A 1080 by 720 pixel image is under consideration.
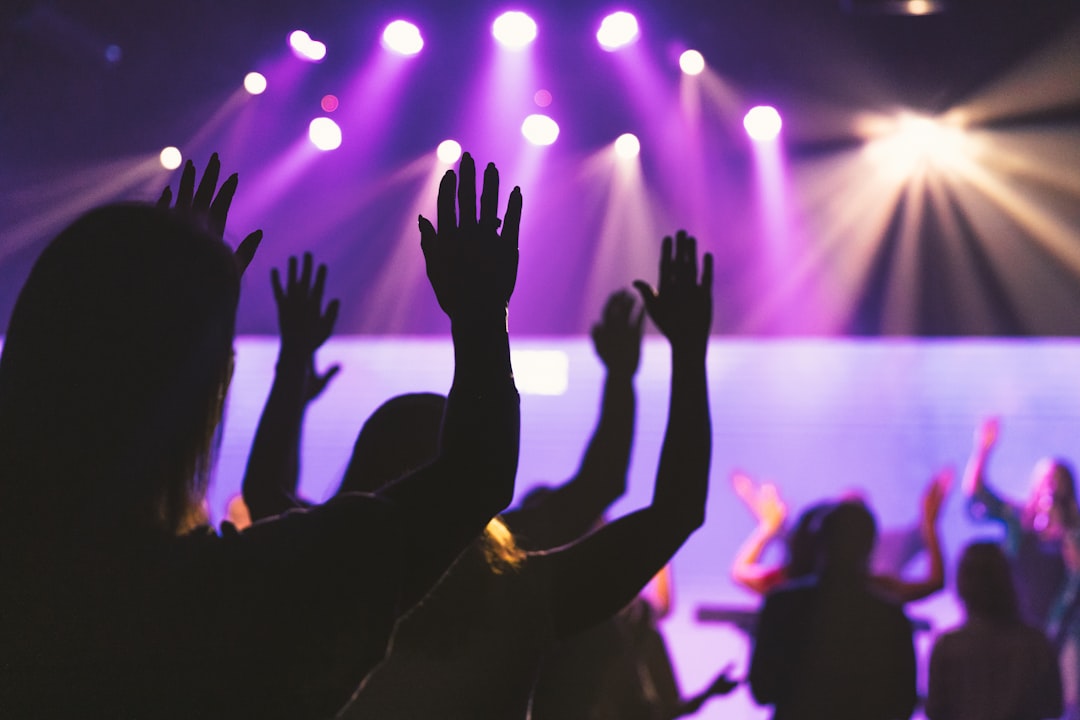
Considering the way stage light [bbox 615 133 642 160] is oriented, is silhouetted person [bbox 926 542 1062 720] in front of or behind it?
in front

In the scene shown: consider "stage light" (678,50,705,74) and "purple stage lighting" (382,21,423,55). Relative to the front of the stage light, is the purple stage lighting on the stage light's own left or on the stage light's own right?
on the stage light's own right

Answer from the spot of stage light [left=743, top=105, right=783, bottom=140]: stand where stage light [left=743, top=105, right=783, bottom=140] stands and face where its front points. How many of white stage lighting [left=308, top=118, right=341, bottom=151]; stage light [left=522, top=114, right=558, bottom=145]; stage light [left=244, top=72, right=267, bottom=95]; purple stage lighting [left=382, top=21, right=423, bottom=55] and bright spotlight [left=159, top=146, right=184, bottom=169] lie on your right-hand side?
5

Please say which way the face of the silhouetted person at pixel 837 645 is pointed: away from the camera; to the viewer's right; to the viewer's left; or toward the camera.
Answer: away from the camera

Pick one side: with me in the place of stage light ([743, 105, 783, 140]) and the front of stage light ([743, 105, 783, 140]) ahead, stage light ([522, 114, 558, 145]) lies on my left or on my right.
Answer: on my right

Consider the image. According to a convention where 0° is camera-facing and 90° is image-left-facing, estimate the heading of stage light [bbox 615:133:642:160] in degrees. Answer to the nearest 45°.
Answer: approximately 0°

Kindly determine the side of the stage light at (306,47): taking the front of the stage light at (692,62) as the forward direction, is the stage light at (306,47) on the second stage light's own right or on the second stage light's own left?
on the second stage light's own right

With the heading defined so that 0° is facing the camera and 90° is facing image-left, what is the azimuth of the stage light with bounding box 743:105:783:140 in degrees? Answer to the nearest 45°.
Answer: approximately 0°

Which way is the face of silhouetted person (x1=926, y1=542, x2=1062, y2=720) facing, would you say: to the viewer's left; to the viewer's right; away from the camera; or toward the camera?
away from the camera
